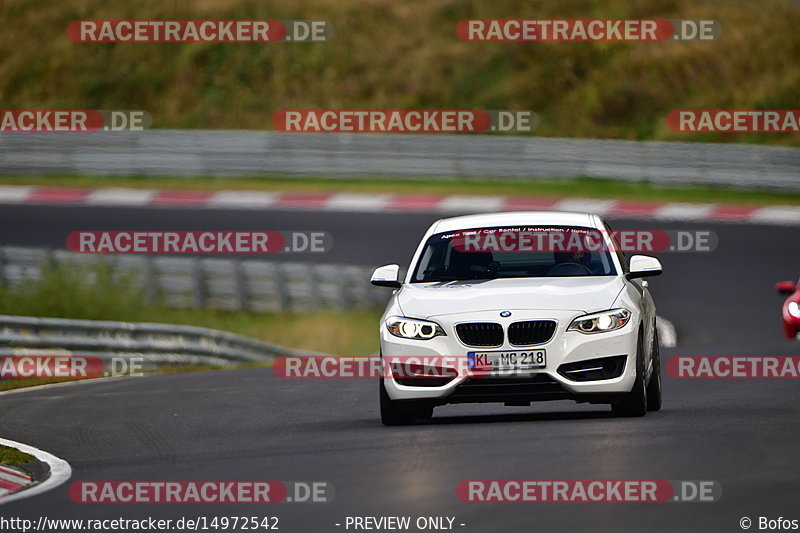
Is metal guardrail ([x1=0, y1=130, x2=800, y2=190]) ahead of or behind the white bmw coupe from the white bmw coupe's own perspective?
behind

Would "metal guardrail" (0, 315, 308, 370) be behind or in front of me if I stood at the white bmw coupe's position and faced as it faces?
behind

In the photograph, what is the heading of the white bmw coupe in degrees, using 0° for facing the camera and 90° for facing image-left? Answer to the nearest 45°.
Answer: approximately 0°

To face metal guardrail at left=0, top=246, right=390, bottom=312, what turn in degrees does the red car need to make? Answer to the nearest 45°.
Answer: approximately 135° to its right

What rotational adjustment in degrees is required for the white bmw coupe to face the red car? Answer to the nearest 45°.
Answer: approximately 135° to its left

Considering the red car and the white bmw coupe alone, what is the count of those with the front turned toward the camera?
2

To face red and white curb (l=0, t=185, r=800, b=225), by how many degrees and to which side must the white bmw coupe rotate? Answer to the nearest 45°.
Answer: approximately 180°

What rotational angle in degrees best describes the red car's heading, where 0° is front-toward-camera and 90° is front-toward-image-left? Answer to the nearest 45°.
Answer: approximately 0°
